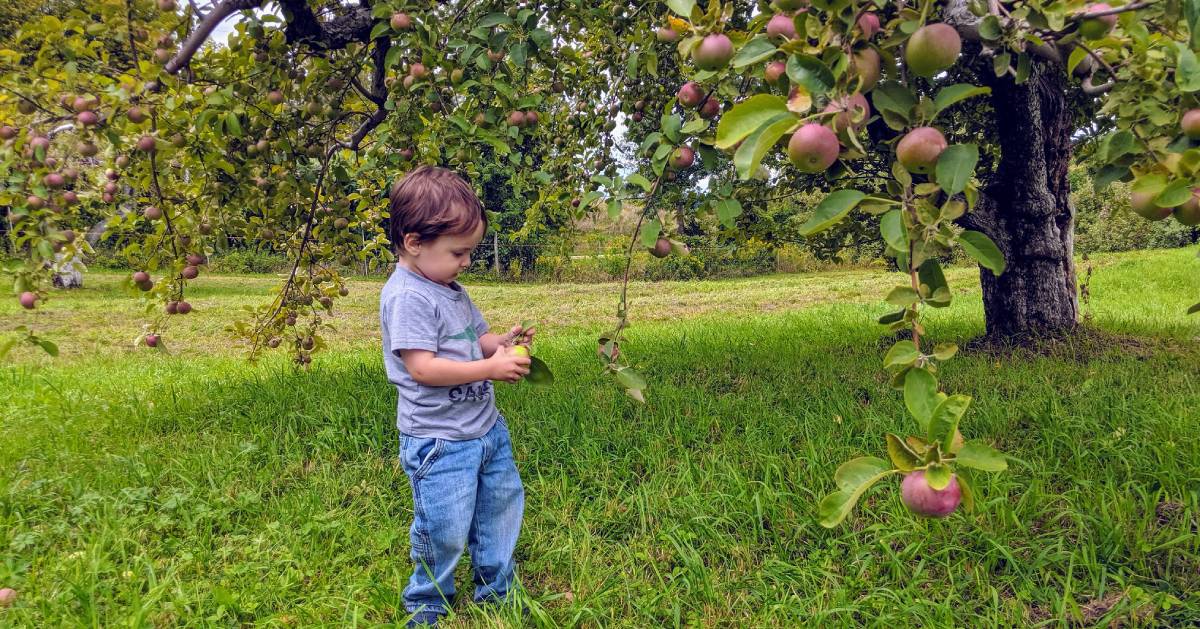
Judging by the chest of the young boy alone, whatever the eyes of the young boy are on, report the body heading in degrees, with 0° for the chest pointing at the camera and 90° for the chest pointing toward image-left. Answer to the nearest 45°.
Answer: approximately 315°

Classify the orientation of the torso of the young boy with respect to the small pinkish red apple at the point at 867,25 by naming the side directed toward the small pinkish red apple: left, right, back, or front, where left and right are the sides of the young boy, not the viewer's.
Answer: front

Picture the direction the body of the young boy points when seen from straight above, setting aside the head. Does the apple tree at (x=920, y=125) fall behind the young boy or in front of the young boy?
in front

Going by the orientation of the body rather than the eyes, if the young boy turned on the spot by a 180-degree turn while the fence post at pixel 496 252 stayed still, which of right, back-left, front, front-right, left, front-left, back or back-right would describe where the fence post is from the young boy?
front-right

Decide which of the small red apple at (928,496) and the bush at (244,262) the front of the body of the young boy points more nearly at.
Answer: the small red apple

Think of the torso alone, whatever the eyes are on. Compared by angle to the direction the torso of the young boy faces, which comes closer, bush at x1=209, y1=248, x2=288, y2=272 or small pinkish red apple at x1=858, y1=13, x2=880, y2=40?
the small pinkish red apple

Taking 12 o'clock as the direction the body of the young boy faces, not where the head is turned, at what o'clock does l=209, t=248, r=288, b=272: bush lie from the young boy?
The bush is roughly at 7 o'clock from the young boy.

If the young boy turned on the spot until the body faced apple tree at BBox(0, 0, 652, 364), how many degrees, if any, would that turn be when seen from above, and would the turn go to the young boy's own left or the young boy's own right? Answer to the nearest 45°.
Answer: approximately 180°

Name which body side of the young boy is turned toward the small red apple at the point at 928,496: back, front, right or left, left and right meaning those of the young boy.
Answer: front
